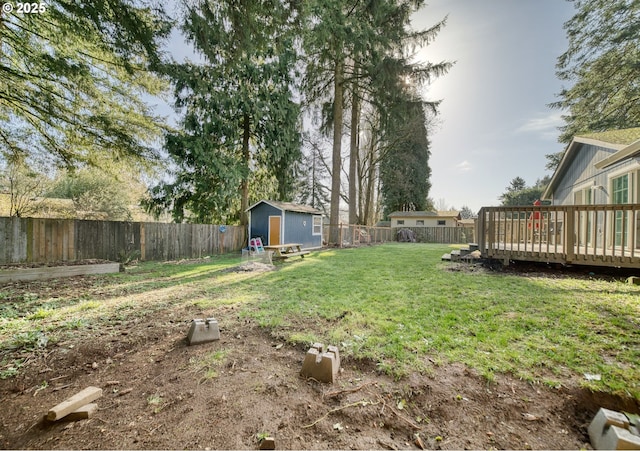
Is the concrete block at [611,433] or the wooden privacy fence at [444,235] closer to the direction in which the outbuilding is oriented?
the concrete block

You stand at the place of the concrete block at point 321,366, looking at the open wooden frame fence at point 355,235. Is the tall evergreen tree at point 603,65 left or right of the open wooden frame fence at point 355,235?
right

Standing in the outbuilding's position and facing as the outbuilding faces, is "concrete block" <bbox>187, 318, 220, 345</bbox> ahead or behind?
ahead

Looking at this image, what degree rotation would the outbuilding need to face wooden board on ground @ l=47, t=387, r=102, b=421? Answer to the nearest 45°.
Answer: approximately 45° to its left

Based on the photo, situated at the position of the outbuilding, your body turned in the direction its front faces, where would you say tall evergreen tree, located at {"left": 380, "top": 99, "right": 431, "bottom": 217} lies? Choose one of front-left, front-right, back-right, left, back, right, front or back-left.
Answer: back

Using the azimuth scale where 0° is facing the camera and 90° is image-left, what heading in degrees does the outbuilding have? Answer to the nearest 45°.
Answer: approximately 45°

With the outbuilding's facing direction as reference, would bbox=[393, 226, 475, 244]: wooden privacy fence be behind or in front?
behind

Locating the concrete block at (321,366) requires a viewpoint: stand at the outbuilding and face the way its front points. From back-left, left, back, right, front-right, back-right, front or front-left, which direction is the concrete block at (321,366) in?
front-left

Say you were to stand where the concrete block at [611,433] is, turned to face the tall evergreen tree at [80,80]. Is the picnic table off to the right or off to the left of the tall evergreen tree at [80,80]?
right

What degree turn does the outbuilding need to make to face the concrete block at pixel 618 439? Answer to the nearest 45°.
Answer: approximately 45° to its left

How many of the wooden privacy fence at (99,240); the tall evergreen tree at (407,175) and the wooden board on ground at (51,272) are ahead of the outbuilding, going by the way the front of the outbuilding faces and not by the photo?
2
